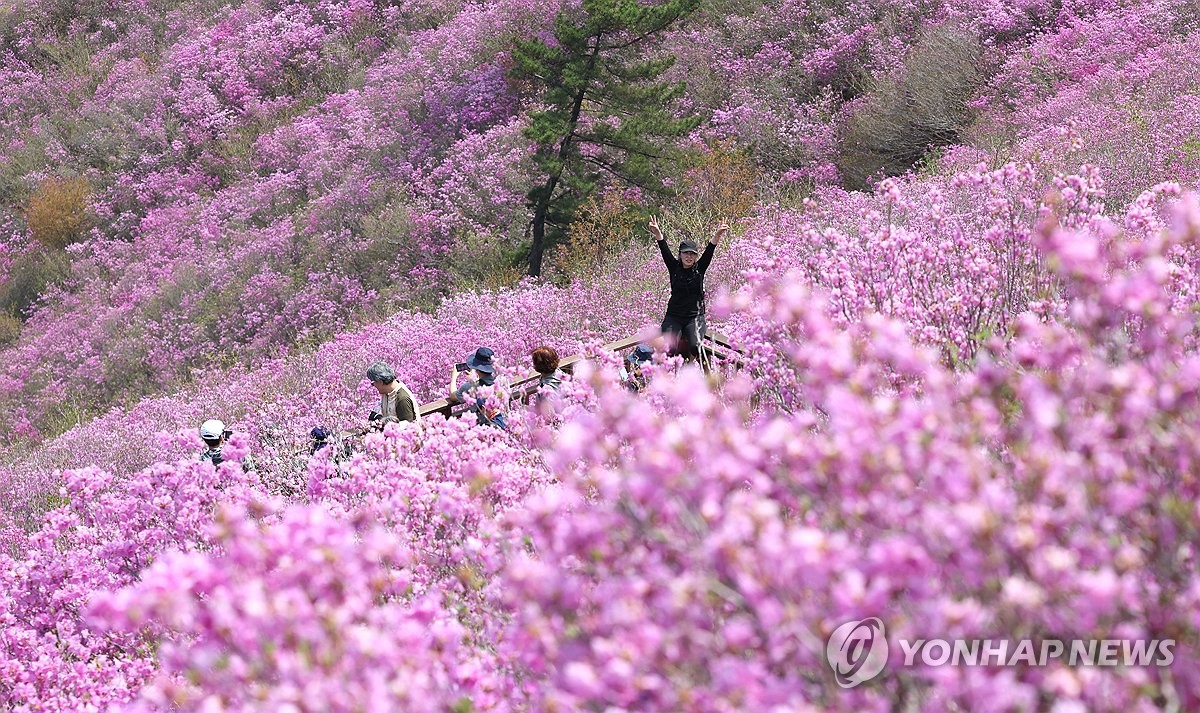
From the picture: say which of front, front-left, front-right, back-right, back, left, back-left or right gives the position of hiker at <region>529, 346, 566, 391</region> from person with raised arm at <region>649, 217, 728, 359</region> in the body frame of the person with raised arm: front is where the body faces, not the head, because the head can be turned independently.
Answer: front-right

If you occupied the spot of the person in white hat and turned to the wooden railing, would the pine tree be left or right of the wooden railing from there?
left

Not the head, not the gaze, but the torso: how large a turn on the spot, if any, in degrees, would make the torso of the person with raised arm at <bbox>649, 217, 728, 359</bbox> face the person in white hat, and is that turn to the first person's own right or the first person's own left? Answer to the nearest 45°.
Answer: approximately 90° to the first person's own right

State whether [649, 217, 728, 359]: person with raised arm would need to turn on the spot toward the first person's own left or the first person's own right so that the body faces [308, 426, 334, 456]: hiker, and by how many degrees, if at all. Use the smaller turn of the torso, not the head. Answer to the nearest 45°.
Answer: approximately 90° to the first person's own right

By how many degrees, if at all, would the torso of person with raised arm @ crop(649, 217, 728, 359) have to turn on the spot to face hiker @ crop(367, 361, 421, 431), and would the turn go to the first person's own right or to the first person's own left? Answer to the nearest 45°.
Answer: approximately 45° to the first person's own right

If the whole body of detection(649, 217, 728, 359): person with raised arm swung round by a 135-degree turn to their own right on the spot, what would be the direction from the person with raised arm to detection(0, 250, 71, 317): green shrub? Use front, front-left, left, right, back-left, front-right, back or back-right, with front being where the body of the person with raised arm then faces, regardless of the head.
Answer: front

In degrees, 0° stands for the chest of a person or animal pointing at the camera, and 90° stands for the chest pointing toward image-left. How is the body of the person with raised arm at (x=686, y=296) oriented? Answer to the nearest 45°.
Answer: approximately 0°

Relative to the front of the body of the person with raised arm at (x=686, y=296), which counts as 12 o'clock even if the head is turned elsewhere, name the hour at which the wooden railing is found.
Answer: The wooden railing is roughly at 3 o'clock from the person with raised arm.
